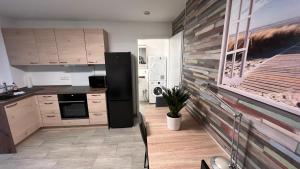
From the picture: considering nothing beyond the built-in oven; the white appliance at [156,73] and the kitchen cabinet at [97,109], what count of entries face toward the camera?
3

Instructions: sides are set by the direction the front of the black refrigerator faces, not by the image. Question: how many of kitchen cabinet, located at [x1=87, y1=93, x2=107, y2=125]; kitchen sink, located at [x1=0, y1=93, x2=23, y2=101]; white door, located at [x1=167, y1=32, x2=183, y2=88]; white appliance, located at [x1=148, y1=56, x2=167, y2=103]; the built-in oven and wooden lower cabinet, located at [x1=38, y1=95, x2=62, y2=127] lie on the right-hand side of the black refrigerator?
4

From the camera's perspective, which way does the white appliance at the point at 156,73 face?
toward the camera

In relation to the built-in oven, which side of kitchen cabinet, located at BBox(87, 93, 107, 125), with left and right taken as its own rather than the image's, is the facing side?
right

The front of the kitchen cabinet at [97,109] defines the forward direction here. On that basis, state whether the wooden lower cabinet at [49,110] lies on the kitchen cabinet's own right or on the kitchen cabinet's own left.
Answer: on the kitchen cabinet's own right

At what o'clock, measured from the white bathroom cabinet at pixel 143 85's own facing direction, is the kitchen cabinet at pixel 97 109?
The kitchen cabinet is roughly at 1 o'clock from the white bathroom cabinet.

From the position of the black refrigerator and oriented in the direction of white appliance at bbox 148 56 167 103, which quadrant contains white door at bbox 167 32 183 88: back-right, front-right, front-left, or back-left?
front-right

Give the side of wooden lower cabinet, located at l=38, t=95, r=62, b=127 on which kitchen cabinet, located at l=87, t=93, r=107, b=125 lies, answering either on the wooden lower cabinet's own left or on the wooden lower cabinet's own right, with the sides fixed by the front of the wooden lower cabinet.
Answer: on the wooden lower cabinet's own left

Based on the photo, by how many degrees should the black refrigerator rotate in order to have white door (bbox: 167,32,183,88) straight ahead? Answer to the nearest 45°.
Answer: approximately 45° to its left

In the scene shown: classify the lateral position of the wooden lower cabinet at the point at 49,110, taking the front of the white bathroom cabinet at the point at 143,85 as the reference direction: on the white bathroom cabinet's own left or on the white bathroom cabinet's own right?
on the white bathroom cabinet's own right

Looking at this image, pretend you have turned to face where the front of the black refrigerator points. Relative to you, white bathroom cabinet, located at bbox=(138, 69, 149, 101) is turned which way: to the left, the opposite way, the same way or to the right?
the same way

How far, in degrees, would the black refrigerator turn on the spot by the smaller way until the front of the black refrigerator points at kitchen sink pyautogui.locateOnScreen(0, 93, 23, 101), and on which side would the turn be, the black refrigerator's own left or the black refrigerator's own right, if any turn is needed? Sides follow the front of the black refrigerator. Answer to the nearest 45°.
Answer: approximately 90° to the black refrigerator's own right

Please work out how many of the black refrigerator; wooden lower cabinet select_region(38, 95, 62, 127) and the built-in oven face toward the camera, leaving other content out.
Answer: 3

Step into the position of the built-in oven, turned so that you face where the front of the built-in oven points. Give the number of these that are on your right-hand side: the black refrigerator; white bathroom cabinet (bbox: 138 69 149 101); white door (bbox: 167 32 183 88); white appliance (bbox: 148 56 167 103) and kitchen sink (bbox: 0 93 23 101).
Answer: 1

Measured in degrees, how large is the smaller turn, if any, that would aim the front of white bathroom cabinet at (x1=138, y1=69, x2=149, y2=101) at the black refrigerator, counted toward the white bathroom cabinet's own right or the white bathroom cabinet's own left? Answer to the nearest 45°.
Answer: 0° — it already faces it
